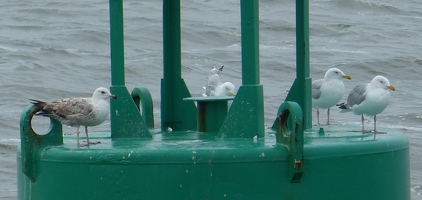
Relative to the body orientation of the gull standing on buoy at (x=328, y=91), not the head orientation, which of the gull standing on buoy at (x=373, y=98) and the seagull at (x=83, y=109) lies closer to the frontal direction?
the gull standing on buoy

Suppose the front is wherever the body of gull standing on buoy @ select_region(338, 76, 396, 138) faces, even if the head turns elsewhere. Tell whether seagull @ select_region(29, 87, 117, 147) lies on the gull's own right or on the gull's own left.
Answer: on the gull's own right

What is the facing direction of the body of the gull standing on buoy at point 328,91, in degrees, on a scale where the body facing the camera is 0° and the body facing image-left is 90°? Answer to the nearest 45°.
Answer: approximately 315°

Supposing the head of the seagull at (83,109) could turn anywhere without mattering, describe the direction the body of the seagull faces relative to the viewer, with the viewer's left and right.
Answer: facing to the right of the viewer

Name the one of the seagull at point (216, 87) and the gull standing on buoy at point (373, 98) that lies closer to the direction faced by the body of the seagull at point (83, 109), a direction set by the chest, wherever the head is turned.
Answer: the gull standing on buoy
